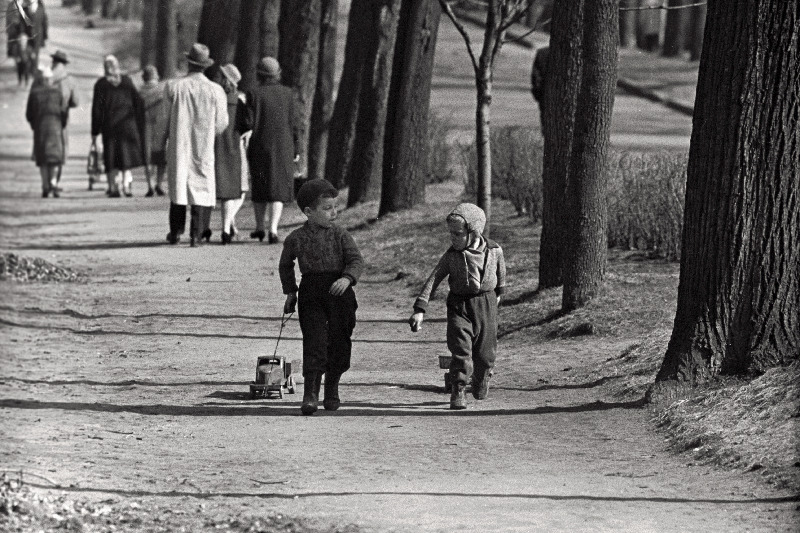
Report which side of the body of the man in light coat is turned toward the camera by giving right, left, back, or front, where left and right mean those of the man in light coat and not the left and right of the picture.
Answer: back

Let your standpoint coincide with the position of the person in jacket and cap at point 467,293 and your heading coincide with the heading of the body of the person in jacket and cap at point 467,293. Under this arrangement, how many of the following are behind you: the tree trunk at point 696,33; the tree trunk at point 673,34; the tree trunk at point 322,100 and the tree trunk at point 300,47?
4

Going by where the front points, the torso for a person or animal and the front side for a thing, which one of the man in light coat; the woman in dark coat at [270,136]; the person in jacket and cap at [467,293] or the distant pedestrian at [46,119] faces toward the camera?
the person in jacket and cap

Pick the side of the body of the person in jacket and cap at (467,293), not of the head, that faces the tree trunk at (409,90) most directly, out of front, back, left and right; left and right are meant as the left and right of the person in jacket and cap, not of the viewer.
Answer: back

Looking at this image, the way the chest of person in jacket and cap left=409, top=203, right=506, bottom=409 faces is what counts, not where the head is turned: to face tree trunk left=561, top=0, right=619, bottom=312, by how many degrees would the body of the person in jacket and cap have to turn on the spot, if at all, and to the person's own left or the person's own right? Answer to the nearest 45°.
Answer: approximately 180°

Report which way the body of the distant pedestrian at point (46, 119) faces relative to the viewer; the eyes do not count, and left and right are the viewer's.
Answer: facing away from the viewer

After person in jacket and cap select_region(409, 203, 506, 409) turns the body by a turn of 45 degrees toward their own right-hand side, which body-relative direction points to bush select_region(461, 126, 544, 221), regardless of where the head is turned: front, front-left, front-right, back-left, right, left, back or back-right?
back-right

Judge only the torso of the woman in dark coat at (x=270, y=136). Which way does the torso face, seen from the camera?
away from the camera

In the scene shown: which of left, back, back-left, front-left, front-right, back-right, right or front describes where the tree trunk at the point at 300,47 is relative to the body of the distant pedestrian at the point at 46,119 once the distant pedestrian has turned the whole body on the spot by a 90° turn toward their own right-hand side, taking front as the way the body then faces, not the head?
front-right

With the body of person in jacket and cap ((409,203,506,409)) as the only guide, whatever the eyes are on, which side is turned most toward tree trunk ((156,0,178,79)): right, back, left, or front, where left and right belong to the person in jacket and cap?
back

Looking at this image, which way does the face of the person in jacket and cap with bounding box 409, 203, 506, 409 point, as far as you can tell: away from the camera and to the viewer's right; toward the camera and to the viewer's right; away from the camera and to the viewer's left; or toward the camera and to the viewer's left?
toward the camera and to the viewer's left

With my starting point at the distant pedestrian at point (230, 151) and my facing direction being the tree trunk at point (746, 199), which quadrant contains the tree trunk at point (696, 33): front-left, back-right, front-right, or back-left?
back-left

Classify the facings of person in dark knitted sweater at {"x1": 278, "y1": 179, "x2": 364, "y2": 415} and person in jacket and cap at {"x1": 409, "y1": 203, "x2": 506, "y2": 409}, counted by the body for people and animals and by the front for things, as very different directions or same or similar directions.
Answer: same or similar directions

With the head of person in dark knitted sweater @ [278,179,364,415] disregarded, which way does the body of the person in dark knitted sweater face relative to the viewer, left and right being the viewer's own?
facing the viewer

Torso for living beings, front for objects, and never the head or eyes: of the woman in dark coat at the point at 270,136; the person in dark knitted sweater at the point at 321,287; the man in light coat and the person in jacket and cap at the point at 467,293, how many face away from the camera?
2

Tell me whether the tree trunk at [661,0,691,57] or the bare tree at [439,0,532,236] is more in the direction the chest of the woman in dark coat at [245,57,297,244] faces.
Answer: the tree trunk

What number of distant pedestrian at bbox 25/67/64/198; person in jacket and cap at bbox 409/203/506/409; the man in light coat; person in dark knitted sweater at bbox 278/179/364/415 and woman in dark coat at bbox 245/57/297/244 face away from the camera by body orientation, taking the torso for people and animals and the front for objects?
3

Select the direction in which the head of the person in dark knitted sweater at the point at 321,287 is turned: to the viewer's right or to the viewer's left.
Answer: to the viewer's right

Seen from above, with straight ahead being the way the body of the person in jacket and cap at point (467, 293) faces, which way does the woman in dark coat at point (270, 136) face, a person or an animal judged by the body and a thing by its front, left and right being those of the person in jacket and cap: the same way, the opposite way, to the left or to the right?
the opposite way
